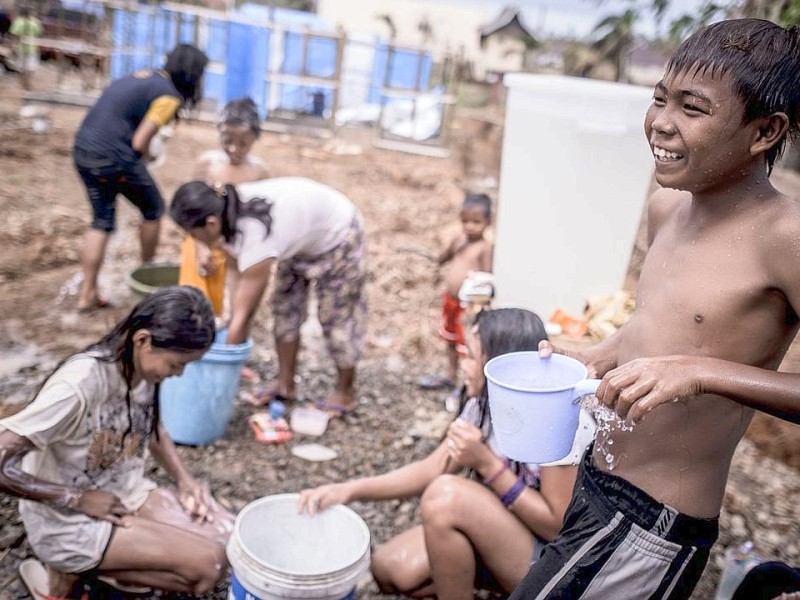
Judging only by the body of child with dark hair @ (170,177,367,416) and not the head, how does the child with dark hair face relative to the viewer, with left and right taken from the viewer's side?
facing to the left of the viewer

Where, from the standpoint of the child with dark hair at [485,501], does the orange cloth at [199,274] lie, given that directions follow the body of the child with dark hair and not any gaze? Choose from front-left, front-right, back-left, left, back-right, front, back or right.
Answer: front-right

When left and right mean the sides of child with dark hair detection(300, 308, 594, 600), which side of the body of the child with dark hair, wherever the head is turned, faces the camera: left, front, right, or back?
left

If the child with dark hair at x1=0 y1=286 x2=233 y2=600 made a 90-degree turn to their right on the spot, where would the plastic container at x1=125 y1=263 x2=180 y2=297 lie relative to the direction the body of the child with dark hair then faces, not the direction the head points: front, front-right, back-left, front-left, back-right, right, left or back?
back-right

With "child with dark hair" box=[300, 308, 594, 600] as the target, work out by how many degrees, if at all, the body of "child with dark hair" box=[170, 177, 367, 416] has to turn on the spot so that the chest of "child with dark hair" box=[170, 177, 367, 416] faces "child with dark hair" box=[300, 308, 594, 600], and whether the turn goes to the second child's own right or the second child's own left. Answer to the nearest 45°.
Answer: approximately 90° to the second child's own left

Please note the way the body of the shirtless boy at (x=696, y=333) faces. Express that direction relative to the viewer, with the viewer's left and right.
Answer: facing the viewer and to the left of the viewer
